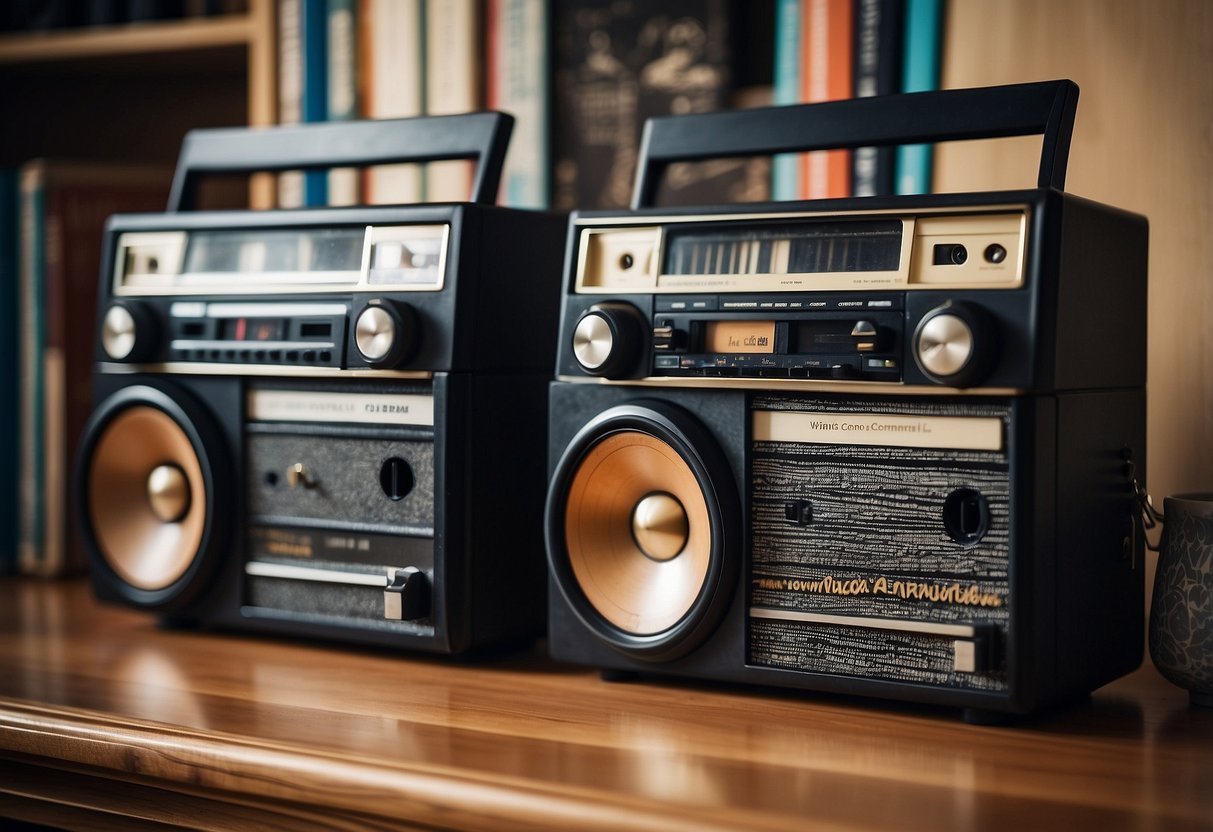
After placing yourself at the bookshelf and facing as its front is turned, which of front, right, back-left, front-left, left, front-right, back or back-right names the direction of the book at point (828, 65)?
left

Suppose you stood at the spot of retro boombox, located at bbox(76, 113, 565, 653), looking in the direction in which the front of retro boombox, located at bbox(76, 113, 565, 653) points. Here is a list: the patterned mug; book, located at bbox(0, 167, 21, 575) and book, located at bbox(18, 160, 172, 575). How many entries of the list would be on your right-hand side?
2

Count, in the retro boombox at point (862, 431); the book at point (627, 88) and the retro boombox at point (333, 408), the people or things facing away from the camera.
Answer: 0

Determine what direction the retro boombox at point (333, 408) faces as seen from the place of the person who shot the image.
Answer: facing the viewer and to the left of the viewer

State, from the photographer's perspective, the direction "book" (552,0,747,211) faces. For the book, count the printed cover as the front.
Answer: facing the viewer

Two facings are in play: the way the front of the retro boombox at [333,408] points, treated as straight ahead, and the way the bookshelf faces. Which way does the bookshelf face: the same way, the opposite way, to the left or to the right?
the same way

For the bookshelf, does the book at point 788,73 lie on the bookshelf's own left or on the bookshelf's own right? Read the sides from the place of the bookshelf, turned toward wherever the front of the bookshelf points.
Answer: on the bookshelf's own left

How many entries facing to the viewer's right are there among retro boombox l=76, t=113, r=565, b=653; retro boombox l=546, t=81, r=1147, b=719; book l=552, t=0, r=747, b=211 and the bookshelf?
0

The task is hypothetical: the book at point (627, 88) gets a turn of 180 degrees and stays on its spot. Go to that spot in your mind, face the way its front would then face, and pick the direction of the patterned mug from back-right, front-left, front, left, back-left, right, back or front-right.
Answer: back-right

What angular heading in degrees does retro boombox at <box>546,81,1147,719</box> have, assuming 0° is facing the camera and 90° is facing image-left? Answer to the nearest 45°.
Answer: approximately 45°

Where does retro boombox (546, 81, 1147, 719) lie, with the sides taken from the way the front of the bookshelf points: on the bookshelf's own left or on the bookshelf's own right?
on the bookshelf's own left

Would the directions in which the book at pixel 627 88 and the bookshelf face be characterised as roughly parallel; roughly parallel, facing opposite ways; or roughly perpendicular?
roughly parallel
